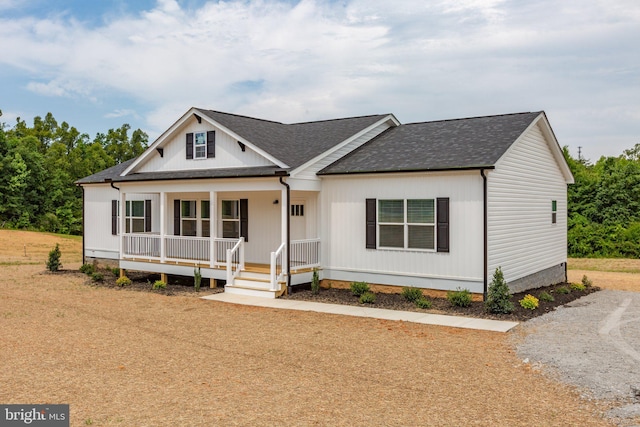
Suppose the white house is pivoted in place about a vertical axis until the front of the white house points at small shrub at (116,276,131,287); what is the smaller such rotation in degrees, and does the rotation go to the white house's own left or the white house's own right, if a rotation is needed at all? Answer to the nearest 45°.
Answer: approximately 45° to the white house's own right

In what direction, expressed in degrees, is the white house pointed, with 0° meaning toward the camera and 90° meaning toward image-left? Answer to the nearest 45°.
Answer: approximately 45°

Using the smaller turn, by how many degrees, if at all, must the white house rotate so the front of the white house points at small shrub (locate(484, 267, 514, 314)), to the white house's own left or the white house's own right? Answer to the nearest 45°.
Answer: approximately 90° to the white house's own left

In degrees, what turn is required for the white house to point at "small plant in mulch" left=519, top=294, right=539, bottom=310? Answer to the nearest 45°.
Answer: approximately 90° to its left
